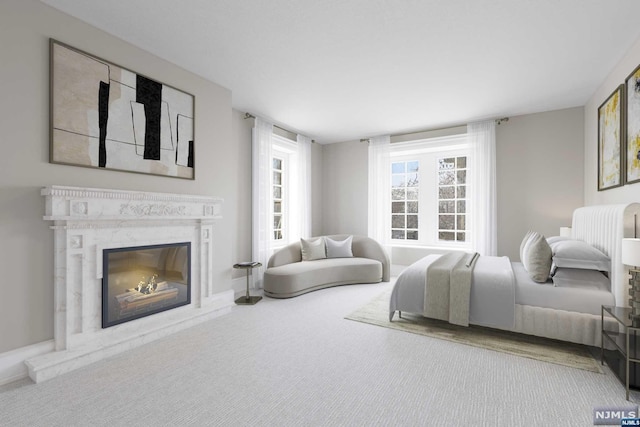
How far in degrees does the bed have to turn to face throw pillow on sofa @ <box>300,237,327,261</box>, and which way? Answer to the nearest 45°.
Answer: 0° — it already faces it

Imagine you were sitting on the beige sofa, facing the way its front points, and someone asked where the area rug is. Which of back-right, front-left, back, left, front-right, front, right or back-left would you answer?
front

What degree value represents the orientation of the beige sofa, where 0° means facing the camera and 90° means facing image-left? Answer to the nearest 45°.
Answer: approximately 315°

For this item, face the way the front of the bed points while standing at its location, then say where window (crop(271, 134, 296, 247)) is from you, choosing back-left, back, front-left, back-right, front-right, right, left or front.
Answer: front

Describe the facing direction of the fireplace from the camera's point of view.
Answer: facing the viewer and to the right of the viewer

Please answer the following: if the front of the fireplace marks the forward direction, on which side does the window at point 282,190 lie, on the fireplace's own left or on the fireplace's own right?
on the fireplace's own left

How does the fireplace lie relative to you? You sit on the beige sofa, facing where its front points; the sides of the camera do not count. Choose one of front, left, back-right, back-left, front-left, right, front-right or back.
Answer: right

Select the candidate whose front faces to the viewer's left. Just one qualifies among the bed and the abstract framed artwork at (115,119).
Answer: the bed

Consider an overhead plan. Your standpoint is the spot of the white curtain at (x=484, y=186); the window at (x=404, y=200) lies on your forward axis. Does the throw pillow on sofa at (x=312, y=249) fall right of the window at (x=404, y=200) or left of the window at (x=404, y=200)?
left

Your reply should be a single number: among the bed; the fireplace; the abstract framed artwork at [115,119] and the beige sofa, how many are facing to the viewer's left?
1

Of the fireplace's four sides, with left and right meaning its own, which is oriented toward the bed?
front

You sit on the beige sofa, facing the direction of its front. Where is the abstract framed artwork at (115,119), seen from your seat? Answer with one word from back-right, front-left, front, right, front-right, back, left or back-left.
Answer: right

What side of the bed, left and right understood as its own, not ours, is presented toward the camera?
left

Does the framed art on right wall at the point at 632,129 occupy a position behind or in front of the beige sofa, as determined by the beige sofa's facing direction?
in front
